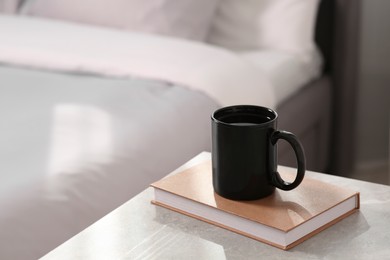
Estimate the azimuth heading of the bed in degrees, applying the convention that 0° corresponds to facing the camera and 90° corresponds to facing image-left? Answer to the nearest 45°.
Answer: approximately 45°
